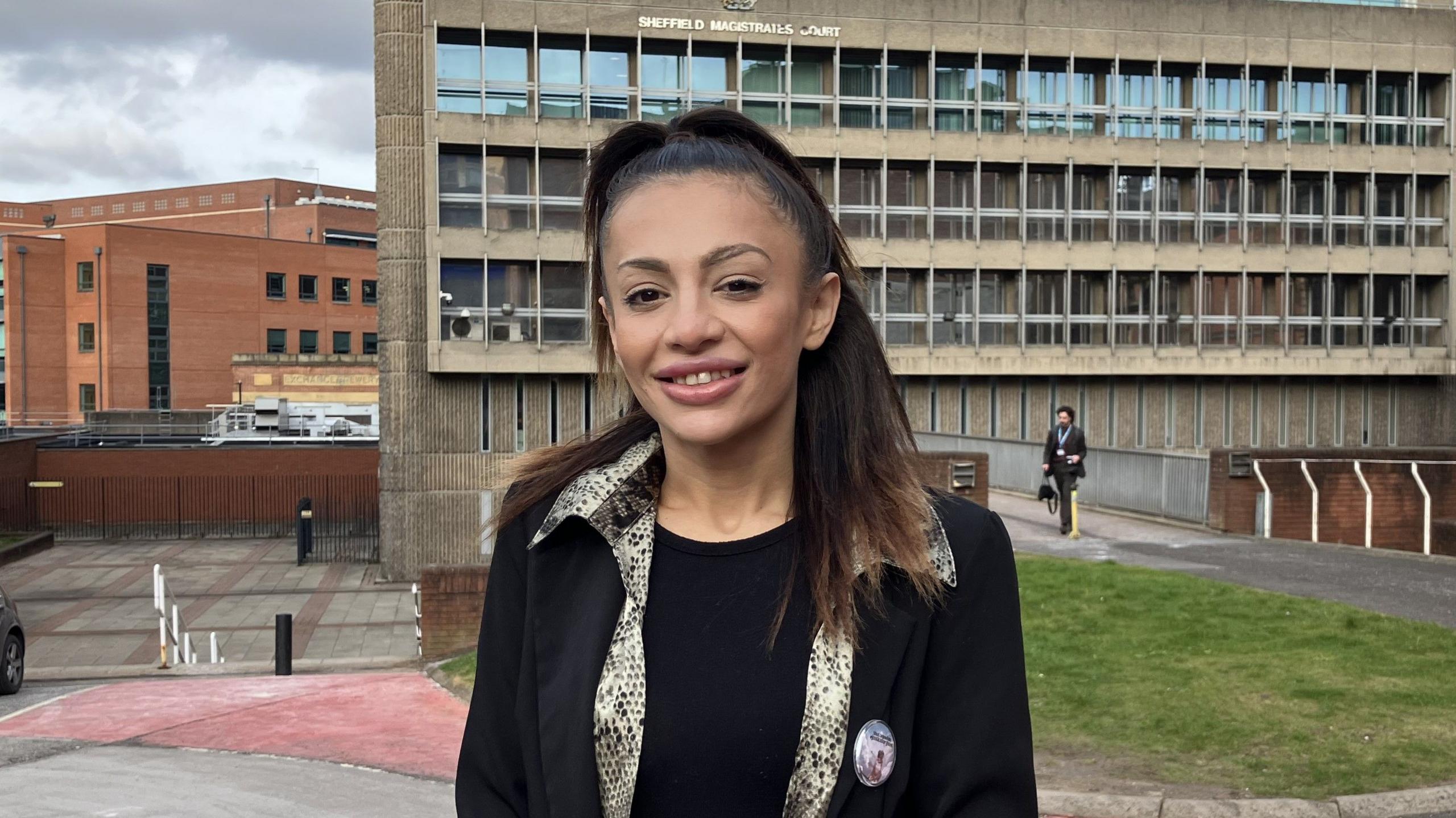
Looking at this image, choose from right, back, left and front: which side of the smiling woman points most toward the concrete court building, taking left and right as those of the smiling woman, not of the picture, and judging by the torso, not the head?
back

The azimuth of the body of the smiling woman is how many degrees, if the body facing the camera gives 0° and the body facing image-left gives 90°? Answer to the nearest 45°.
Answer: approximately 0°

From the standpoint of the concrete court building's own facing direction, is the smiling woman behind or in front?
in front

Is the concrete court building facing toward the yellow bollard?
yes

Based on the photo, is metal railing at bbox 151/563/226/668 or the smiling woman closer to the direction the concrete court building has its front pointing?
the smiling woman

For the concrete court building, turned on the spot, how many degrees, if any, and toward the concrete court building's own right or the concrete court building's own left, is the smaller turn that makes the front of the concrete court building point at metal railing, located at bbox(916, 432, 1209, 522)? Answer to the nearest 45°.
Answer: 0° — it already faces it

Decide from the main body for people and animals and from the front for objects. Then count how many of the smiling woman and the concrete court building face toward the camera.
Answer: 2

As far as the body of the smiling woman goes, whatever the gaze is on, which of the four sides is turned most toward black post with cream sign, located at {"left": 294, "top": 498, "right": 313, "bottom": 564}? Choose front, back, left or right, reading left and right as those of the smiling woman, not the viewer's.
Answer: back

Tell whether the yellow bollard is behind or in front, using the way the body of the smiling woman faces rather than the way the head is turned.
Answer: behind

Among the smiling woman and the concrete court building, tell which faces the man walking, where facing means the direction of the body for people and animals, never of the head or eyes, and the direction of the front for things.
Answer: the concrete court building

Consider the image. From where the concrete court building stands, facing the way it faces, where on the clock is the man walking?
The man walking is roughly at 12 o'clock from the concrete court building.

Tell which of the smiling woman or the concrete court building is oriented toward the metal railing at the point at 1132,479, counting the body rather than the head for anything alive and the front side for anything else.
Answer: the concrete court building
